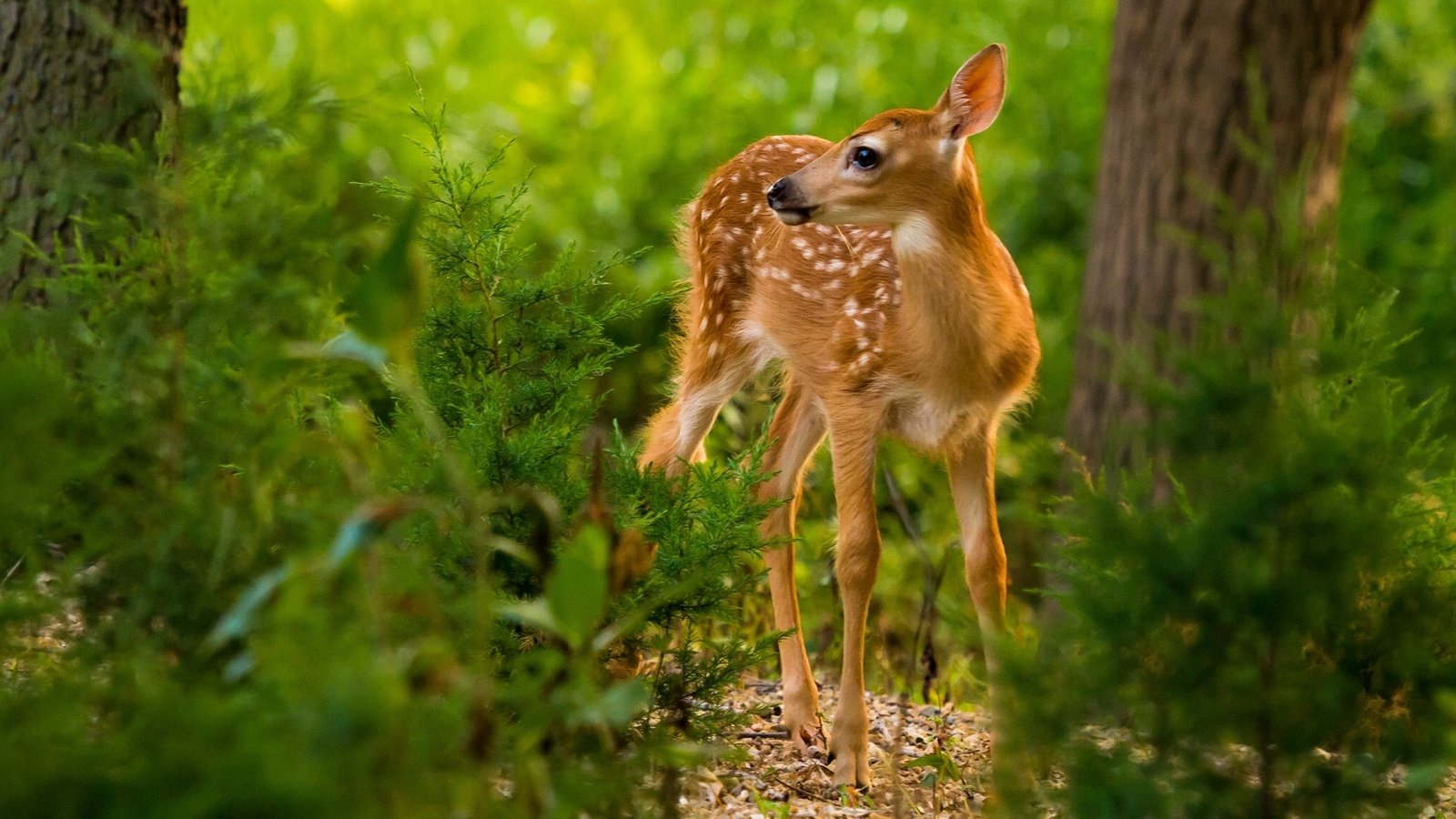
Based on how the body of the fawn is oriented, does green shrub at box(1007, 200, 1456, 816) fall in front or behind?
in front

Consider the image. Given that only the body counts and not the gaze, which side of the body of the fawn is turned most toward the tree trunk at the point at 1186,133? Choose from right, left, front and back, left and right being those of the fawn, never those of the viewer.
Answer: left

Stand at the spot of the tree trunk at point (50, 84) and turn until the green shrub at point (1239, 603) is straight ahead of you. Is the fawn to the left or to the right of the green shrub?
left

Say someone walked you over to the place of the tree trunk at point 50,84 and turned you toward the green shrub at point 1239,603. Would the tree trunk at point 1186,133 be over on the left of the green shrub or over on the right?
left

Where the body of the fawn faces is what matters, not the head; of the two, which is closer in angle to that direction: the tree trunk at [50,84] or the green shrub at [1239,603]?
the green shrub

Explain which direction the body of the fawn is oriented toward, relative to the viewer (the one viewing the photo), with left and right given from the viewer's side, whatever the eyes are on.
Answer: facing the viewer and to the right of the viewer

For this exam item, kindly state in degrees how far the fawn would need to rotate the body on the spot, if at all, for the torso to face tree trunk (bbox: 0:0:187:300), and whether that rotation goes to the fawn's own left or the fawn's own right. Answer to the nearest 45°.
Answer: approximately 135° to the fawn's own right

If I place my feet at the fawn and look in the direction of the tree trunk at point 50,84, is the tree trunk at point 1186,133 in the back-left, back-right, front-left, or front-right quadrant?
back-right
